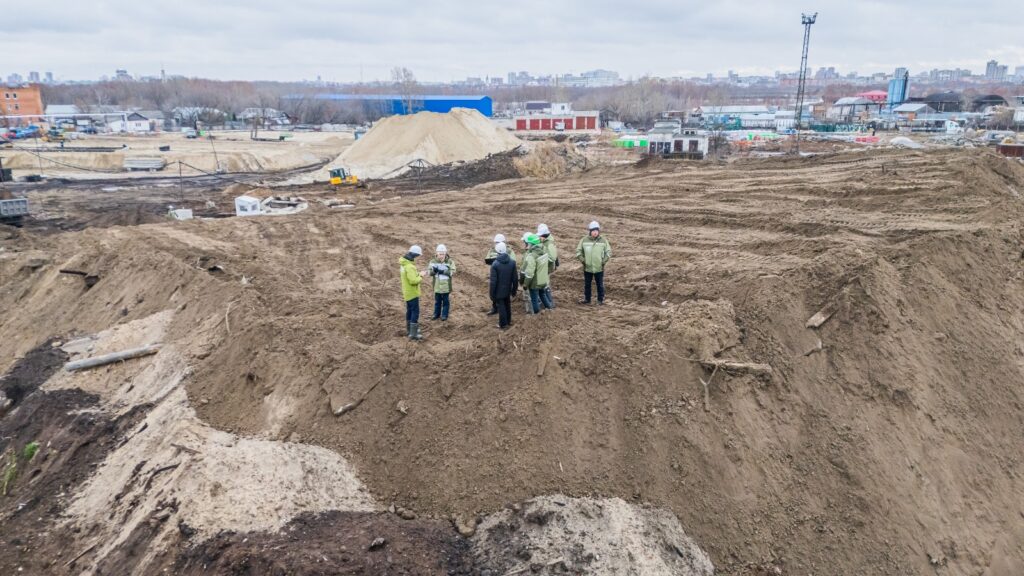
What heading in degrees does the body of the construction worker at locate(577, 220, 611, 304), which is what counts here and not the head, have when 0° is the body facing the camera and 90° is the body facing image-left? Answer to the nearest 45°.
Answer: approximately 0°

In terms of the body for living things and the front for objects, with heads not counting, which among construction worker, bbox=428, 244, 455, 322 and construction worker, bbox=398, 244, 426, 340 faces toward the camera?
construction worker, bbox=428, 244, 455, 322

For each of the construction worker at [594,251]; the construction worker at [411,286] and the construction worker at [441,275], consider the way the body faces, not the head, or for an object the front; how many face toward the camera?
2

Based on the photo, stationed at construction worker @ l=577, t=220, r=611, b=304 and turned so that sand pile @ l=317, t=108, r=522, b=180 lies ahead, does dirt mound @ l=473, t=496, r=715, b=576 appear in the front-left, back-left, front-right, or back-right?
back-left

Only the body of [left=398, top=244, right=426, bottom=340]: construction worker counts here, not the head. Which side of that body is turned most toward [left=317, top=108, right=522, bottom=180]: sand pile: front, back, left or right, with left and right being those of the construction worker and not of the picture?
left

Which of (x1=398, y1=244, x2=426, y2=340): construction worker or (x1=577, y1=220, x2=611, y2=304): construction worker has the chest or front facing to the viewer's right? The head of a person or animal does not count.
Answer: (x1=398, y1=244, x2=426, y2=340): construction worker

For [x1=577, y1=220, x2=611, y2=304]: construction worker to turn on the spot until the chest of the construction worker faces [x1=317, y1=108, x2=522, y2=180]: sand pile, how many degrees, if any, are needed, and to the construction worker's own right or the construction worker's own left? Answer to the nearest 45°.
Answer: approximately 180°

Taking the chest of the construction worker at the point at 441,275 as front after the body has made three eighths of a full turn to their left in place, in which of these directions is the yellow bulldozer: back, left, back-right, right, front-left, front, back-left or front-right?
front-left

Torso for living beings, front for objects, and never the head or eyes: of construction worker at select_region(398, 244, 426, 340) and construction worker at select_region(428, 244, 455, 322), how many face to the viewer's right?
1

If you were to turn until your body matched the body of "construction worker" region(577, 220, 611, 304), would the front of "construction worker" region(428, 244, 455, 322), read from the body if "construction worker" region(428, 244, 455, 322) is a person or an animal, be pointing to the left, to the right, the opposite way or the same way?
the same way

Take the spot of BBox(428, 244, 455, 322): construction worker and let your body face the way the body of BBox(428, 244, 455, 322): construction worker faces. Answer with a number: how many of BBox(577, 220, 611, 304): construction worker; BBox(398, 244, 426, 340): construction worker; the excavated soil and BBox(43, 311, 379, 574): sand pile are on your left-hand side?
1

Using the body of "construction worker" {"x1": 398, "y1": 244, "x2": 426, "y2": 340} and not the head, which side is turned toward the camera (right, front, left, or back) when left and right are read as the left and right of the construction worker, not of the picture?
right

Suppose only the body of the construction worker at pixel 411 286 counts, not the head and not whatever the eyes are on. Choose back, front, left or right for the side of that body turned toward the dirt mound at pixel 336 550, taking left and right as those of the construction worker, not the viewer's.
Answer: right

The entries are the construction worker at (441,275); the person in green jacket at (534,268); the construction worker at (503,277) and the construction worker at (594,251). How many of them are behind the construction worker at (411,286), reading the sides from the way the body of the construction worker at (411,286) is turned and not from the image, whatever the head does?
0

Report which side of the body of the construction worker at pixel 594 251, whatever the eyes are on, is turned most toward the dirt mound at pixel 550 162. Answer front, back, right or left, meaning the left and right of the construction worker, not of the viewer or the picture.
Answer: back

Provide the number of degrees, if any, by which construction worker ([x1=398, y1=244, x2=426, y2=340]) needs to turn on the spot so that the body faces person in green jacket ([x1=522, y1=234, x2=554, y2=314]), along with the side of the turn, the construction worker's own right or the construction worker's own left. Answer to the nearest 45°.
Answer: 0° — they already face them

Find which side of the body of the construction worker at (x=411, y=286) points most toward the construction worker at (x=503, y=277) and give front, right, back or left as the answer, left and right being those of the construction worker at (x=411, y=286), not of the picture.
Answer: front

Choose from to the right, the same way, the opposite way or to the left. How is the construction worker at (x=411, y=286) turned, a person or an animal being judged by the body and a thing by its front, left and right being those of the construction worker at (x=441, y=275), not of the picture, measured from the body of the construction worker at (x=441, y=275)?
to the left

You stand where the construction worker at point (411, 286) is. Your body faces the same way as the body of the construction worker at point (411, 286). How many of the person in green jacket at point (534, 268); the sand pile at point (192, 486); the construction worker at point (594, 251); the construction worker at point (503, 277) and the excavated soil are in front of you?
3

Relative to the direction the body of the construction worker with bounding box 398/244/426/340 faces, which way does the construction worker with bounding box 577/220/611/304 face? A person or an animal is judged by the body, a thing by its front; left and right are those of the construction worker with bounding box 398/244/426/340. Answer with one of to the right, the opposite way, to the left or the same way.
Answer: to the right
